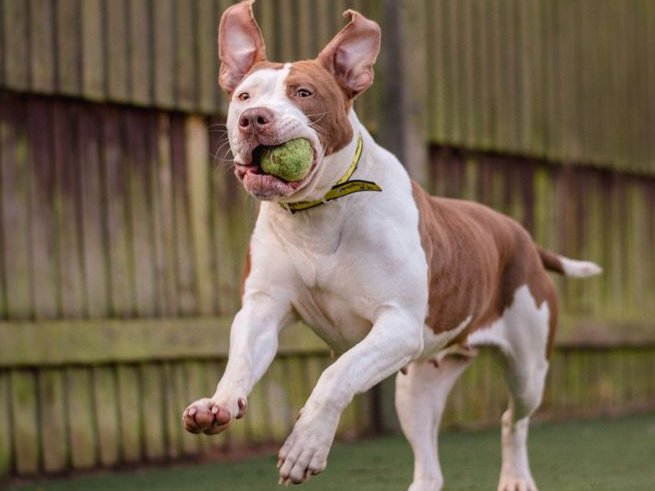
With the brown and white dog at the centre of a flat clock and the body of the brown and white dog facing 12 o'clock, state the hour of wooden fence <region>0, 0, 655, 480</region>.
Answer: The wooden fence is roughly at 4 o'clock from the brown and white dog.

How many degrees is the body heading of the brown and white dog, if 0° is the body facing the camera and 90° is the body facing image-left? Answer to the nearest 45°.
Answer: approximately 45°
